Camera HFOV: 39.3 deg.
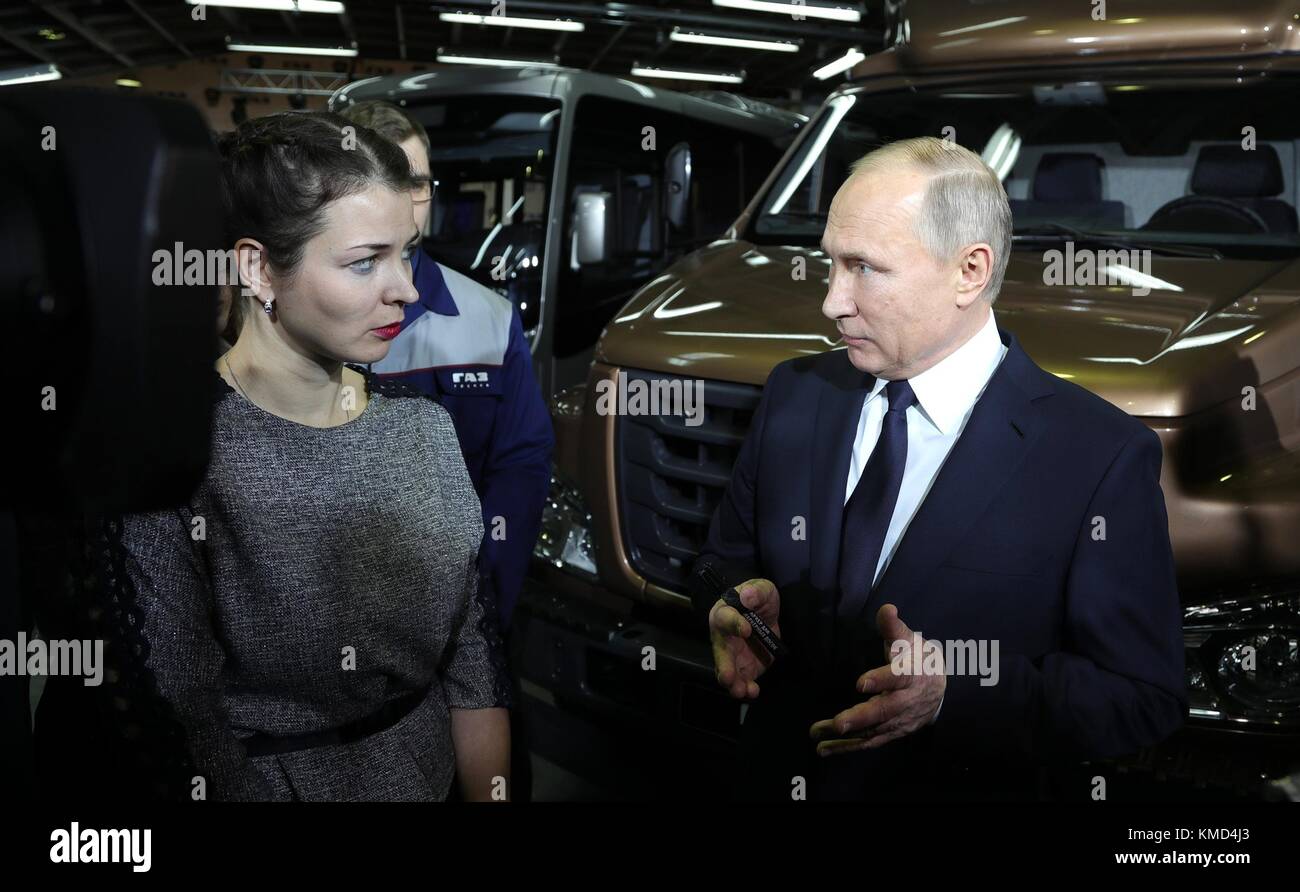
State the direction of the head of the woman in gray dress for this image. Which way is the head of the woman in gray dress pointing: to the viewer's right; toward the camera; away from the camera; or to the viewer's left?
to the viewer's right

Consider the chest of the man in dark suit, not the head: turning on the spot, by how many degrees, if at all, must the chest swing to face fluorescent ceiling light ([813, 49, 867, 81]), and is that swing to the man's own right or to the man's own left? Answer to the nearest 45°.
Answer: approximately 135° to the man's own right

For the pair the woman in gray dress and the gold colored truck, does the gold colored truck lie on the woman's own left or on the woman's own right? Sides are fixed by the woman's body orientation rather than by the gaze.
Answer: on the woman's own left

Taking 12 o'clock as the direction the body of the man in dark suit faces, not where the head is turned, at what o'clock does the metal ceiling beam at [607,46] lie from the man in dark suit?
The metal ceiling beam is roughly at 4 o'clock from the man in dark suit.

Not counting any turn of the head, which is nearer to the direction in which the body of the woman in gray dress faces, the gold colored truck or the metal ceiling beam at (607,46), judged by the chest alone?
the gold colored truck

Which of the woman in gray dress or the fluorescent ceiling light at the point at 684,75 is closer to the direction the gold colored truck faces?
the woman in gray dress

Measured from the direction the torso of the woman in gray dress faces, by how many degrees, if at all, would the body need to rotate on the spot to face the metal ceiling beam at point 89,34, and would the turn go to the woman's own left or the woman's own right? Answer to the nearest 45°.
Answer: approximately 135° to the woman's own left

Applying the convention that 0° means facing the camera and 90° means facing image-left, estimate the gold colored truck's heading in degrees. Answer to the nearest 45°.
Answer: approximately 45°

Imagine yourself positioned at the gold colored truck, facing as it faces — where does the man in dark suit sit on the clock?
The man in dark suit is roughly at 11 o'clock from the gold colored truck.

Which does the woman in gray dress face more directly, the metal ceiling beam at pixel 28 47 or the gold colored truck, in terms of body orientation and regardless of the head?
the gold colored truck

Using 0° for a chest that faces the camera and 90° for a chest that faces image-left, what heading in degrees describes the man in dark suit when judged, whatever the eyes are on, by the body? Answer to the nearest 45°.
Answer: approximately 45°
